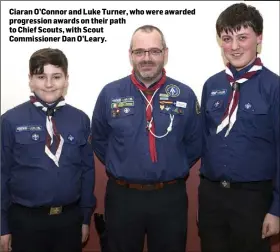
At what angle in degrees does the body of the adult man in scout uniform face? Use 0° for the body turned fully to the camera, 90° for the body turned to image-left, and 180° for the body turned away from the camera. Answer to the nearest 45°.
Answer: approximately 0°
